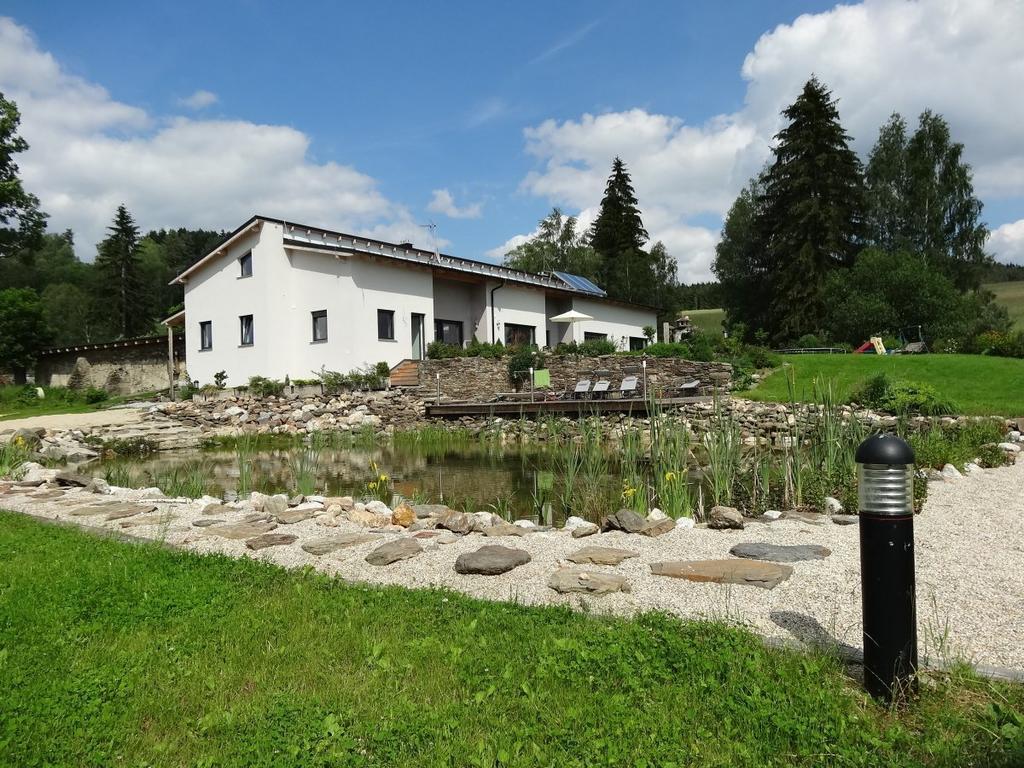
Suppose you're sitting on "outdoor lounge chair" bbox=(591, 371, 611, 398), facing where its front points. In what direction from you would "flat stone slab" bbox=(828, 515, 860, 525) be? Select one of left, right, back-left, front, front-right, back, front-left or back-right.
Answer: front-left

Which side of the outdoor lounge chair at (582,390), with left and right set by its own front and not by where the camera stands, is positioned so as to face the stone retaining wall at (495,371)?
right

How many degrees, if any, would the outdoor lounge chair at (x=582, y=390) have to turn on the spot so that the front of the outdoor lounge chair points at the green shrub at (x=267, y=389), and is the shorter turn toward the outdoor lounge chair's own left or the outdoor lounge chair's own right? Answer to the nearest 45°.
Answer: approximately 45° to the outdoor lounge chair's own right

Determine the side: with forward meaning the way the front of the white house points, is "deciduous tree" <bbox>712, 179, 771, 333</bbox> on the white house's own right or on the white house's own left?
on the white house's own left

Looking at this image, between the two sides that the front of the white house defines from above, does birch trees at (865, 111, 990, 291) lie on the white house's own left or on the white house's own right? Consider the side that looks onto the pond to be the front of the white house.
on the white house's own left

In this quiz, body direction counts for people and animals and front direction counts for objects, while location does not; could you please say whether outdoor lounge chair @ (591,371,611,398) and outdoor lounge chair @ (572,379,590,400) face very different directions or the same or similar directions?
same or similar directions

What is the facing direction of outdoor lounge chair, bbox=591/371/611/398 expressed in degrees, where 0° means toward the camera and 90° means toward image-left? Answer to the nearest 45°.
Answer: approximately 45°

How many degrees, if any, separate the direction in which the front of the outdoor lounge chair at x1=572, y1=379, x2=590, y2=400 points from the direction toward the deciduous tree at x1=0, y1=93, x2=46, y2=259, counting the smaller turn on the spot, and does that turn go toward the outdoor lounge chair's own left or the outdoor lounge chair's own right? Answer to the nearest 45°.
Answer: approximately 45° to the outdoor lounge chair's own right

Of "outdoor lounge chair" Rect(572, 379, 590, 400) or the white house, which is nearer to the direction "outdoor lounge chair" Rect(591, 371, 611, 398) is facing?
the outdoor lounge chair

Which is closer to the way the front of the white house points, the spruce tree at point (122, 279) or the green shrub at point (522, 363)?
the green shrub

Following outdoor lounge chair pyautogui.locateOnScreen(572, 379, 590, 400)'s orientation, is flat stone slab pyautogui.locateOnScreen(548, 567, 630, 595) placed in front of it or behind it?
in front

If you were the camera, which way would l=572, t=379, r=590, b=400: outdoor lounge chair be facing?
facing the viewer and to the left of the viewer

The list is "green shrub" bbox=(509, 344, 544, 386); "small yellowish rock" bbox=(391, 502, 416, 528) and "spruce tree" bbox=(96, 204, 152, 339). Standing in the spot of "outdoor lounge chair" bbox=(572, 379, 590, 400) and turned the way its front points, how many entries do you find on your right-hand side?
2

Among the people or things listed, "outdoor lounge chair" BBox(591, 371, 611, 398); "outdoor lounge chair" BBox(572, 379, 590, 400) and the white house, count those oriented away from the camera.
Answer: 0

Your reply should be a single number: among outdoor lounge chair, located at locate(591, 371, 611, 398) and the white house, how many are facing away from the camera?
0

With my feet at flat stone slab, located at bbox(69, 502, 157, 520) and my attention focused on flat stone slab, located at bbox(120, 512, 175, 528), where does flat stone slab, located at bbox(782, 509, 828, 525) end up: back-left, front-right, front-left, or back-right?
front-left
